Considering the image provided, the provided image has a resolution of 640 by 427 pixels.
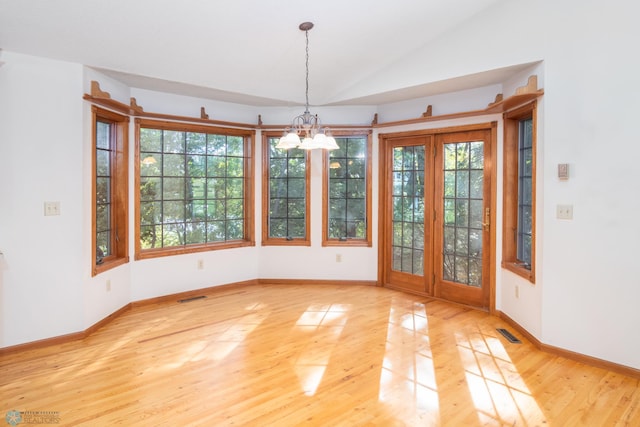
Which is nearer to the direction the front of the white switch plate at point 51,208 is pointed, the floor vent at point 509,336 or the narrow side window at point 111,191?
the floor vent

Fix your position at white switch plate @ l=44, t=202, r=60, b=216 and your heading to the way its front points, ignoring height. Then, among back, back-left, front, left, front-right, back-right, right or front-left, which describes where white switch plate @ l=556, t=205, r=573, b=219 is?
front-left

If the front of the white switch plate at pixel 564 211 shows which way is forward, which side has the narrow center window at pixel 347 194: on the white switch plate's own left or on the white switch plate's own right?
on the white switch plate's own right

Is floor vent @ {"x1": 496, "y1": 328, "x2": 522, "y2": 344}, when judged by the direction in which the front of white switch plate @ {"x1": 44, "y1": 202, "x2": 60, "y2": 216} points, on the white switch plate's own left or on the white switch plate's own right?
on the white switch plate's own left

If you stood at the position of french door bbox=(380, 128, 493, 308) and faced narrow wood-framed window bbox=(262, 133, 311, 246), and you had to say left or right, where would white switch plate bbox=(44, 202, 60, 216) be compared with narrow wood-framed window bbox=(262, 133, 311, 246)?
left

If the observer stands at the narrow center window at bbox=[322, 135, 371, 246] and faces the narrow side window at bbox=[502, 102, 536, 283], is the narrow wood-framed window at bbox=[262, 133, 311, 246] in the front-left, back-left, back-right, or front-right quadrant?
back-right

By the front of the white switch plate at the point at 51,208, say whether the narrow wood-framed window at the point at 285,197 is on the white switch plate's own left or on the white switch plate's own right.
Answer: on the white switch plate's own left
